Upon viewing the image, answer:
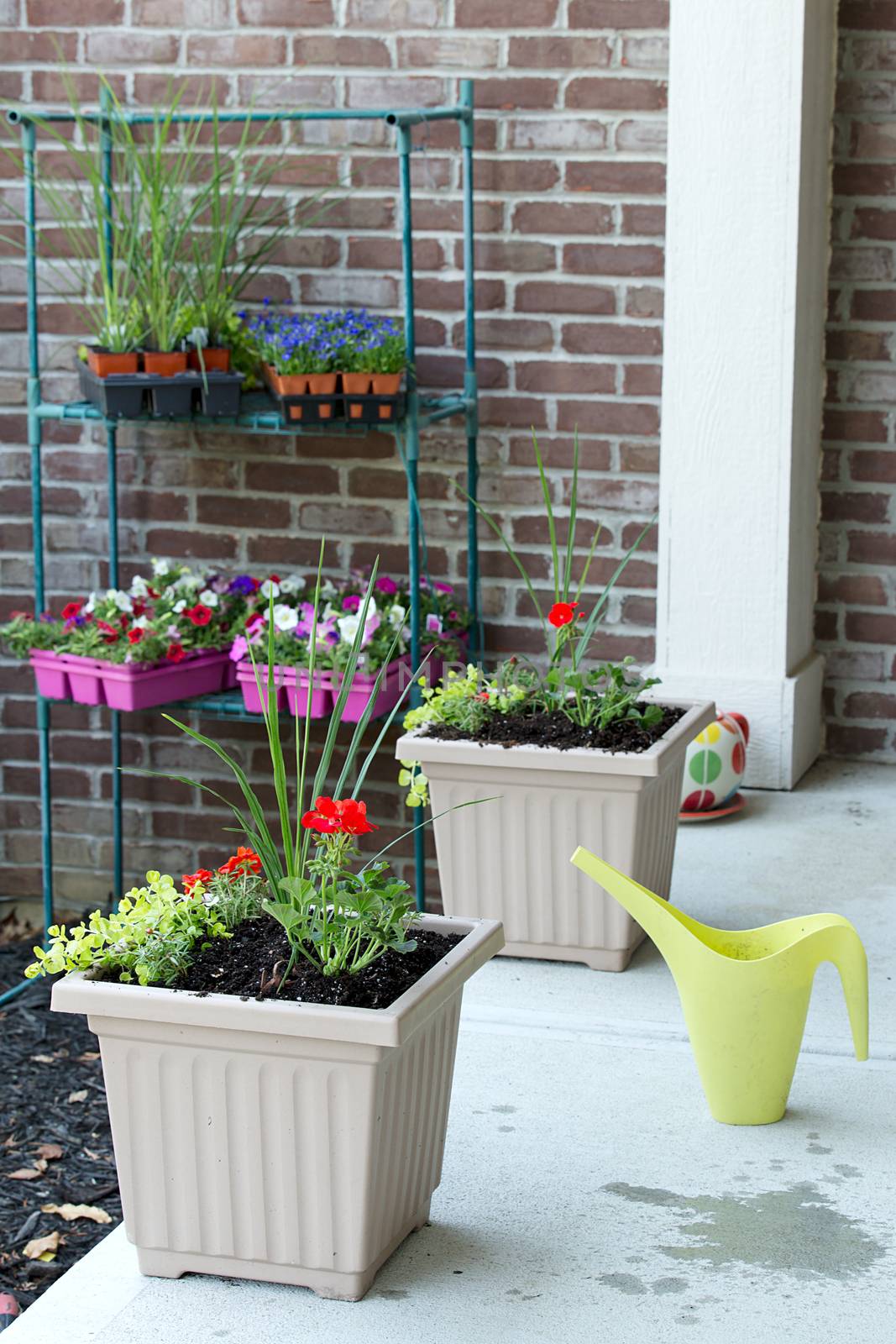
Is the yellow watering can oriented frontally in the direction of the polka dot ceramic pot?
no

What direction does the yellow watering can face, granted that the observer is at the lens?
facing to the left of the viewer

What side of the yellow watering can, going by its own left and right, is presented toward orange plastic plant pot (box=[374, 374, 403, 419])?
right

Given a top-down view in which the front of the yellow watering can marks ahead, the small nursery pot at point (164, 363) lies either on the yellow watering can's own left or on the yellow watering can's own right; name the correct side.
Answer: on the yellow watering can's own right

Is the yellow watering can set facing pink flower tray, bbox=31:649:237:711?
no

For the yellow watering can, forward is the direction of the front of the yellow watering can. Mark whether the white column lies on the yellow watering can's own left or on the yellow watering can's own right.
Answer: on the yellow watering can's own right

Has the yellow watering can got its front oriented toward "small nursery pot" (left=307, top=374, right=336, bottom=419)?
no

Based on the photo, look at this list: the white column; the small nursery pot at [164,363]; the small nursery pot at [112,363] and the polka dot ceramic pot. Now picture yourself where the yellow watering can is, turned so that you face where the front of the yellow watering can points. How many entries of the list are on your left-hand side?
0

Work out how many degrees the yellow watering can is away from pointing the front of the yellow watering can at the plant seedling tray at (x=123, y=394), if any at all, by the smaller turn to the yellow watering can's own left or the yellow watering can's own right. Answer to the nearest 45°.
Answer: approximately 45° to the yellow watering can's own right
